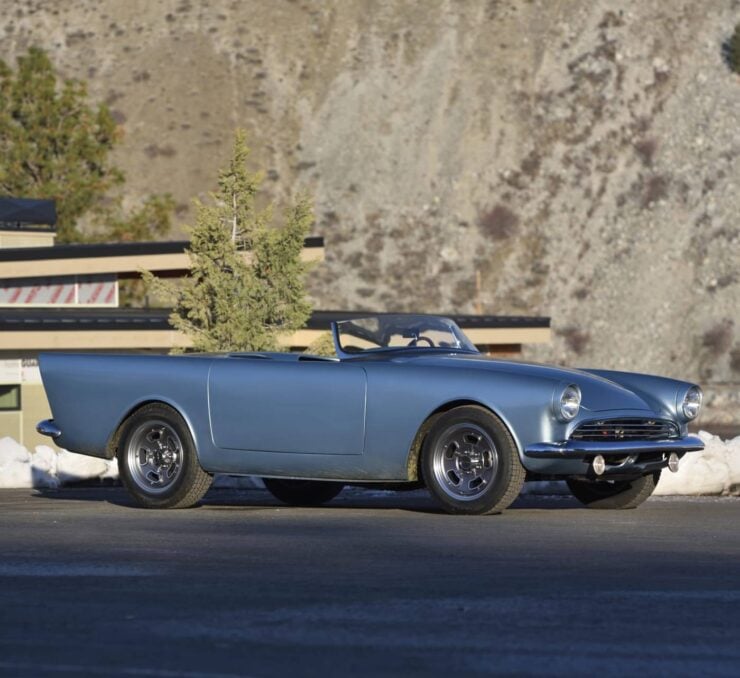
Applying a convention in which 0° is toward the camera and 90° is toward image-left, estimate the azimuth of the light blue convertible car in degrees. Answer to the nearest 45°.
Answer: approximately 315°
